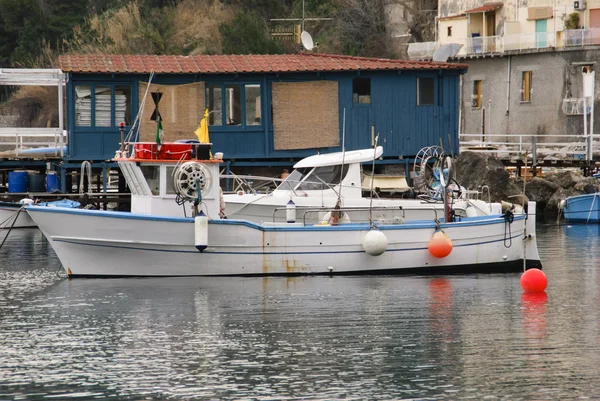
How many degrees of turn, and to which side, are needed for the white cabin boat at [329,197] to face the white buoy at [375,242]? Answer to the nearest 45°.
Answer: approximately 90° to its left

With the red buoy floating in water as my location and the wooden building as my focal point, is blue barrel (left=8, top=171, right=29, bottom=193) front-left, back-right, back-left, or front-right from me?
front-left

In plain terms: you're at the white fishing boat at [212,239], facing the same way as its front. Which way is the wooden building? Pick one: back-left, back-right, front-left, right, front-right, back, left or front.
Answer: right

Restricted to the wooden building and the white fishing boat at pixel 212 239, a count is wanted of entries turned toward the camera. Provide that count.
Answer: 1

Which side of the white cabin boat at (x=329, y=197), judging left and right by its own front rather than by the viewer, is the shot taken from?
left

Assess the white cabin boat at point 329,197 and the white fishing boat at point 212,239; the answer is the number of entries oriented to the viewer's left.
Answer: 2

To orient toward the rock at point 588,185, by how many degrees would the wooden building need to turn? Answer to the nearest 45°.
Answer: approximately 135° to its left

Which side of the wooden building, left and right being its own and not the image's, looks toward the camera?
front

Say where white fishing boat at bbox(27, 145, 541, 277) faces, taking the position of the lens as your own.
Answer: facing to the left of the viewer

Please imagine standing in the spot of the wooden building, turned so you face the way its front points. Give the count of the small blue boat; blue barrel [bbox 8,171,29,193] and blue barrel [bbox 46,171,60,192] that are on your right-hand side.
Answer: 2

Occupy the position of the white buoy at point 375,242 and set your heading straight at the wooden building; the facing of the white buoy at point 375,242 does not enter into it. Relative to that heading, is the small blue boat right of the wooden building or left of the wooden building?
right

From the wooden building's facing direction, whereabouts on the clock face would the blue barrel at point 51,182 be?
The blue barrel is roughly at 3 o'clock from the wooden building.

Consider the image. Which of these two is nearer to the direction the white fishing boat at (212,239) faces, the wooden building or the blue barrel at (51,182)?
the blue barrel
